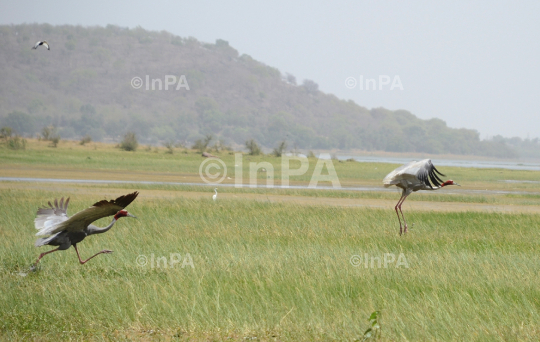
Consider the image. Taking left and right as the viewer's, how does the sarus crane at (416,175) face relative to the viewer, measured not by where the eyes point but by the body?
facing to the right of the viewer

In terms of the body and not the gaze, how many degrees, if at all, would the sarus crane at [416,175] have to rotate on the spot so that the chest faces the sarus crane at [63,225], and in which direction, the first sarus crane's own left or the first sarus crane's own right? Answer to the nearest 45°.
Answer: approximately 135° to the first sarus crane's own right

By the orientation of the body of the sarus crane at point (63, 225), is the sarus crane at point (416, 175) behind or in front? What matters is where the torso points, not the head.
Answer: in front

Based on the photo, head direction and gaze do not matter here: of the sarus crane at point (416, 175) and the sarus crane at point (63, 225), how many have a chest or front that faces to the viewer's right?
2

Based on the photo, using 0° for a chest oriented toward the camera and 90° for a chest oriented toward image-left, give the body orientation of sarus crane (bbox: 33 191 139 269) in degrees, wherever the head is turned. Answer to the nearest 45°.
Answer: approximately 270°
